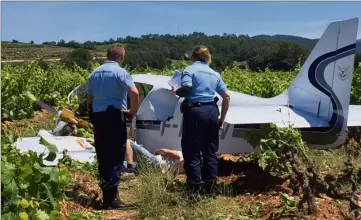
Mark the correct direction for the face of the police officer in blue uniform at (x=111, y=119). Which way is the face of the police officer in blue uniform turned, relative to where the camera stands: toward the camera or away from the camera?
away from the camera

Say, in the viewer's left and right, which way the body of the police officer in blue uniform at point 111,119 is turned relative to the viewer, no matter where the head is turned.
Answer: facing away from the viewer and to the right of the viewer
